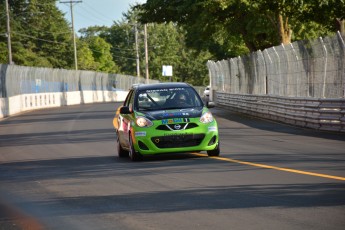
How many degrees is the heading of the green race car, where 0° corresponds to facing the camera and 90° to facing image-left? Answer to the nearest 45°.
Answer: approximately 0°

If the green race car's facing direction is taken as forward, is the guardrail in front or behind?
behind

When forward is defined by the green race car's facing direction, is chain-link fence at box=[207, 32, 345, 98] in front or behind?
behind
